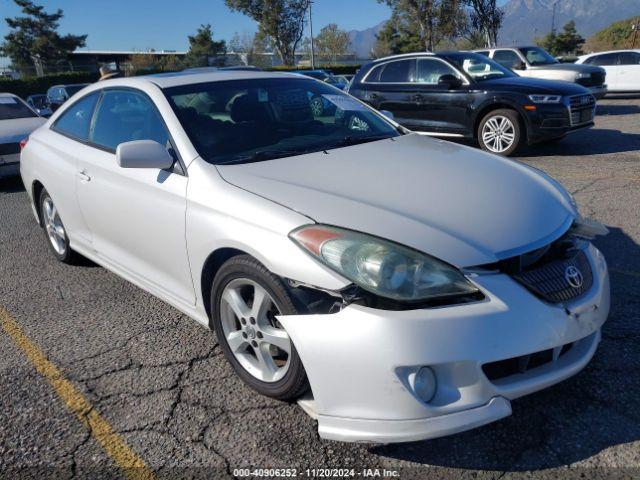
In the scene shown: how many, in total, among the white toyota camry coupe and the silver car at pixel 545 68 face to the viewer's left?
0

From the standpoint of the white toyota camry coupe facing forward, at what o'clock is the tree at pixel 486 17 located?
The tree is roughly at 8 o'clock from the white toyota camry coupe.

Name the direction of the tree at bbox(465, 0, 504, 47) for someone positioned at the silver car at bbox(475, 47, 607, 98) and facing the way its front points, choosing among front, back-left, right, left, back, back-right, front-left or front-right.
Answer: back-left

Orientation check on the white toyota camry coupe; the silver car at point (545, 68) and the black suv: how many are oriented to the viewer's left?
0

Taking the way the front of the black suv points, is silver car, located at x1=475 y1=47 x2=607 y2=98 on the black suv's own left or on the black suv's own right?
on the black suv's own left

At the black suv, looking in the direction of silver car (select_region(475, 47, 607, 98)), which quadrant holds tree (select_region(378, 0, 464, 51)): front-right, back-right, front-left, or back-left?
front-left

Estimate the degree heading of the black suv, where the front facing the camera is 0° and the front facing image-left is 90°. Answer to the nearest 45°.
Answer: approximately 315°

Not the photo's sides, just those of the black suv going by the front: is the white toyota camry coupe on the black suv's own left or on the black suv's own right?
on the black suv's own right

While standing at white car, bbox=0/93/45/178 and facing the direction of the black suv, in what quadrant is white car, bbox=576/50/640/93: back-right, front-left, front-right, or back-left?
front-left

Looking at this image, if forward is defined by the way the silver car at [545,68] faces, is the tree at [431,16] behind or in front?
behind

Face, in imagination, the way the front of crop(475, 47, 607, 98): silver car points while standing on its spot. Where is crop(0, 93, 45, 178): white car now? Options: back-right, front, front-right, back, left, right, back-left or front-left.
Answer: right

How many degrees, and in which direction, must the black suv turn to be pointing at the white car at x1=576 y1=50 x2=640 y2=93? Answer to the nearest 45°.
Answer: approximately 90° to its left

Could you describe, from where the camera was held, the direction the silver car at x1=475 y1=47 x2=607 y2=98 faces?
facing the viewer and to the right of the viewer

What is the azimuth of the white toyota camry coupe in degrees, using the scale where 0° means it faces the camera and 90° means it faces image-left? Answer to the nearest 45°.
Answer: approximately 315°

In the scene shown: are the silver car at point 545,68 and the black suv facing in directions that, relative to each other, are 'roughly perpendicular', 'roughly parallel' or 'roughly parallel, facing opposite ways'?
roughly parallel

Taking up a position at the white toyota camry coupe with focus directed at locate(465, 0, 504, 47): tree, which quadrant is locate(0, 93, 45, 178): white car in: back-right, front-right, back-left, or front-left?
front-left

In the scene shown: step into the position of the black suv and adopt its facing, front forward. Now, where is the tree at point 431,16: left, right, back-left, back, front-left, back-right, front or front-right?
back-left
